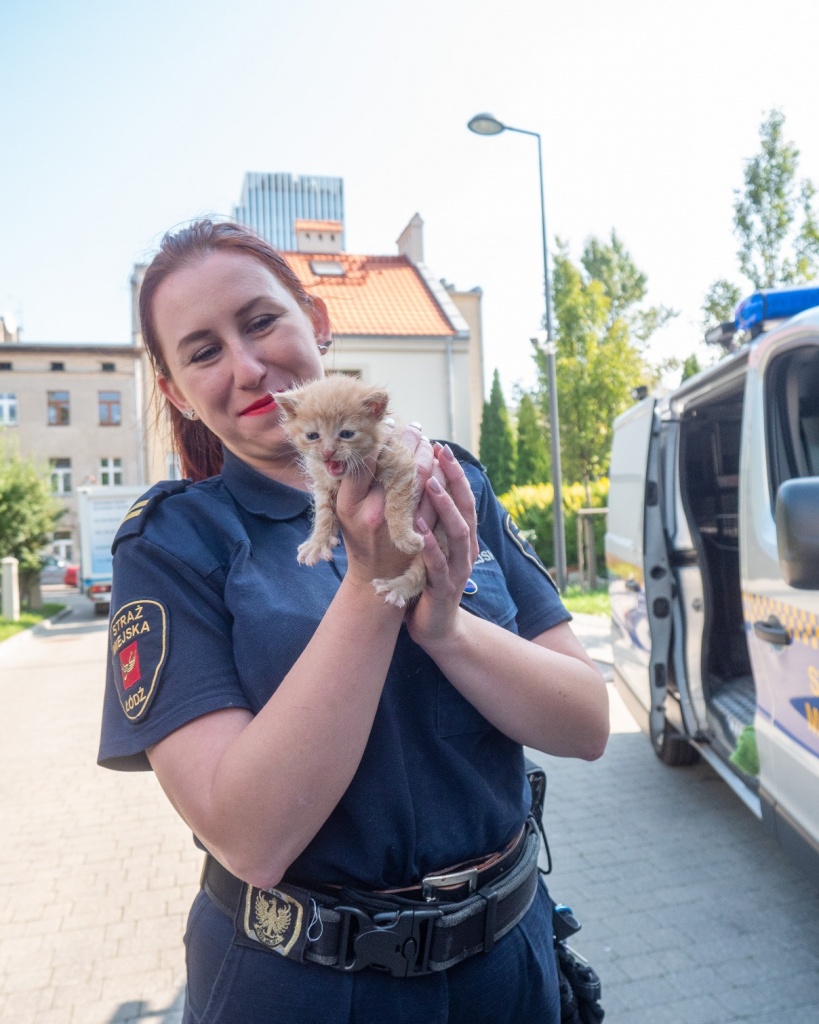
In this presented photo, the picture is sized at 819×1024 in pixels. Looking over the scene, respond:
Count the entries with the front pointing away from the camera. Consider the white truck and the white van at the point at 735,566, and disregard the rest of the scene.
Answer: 1

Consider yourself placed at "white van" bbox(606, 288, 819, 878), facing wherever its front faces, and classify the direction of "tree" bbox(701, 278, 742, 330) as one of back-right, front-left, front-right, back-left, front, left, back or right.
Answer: back-left

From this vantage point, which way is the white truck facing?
away from the camera

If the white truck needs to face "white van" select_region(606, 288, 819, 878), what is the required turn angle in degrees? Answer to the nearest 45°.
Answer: approximately 180°

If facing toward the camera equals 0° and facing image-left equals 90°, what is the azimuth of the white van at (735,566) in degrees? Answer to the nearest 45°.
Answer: approximately 315°

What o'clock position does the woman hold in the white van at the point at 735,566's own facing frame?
The woman is roughly at 2 o'clock from the white van.

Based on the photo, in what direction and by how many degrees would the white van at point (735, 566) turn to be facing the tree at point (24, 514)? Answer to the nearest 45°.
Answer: approximately 180°
